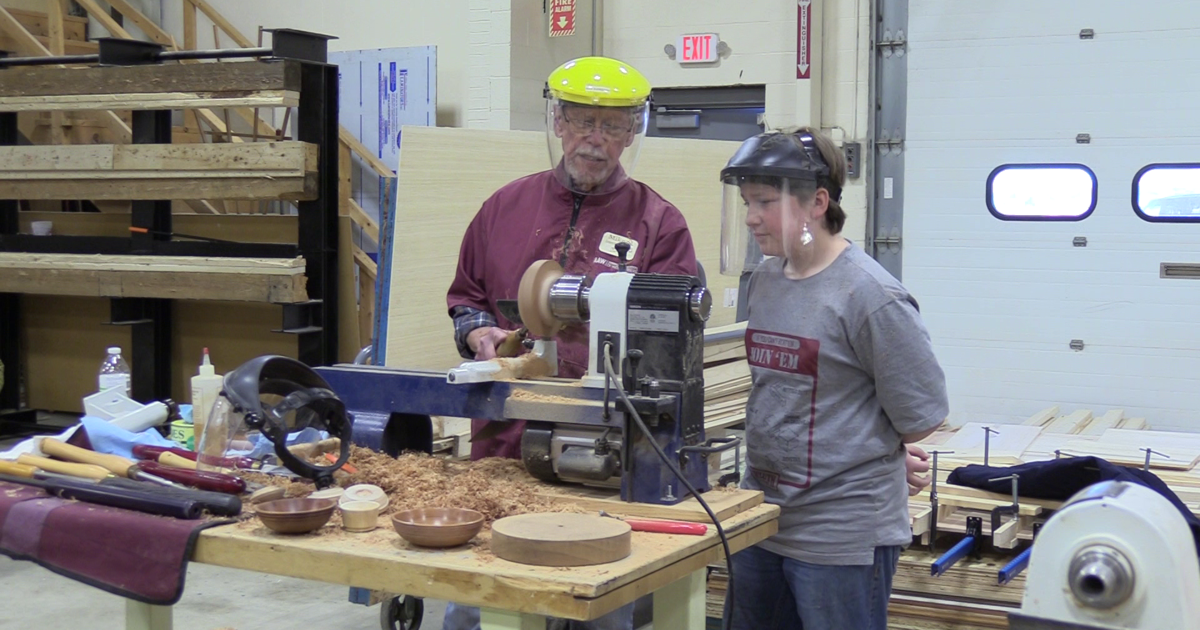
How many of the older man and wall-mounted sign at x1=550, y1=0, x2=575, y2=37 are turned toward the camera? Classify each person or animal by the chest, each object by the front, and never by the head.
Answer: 2

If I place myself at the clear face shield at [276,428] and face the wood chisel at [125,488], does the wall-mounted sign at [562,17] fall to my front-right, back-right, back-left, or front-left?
back-right

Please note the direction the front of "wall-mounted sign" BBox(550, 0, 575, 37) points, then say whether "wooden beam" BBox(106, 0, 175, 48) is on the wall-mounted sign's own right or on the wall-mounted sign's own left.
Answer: on the wall-mounted sign's own right

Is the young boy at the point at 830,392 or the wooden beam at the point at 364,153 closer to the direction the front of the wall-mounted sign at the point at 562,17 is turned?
the young boy

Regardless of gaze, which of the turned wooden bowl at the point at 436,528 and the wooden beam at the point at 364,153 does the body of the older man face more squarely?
the turned wooden bowl

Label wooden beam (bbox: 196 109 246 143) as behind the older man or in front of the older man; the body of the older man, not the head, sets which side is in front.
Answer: behind
